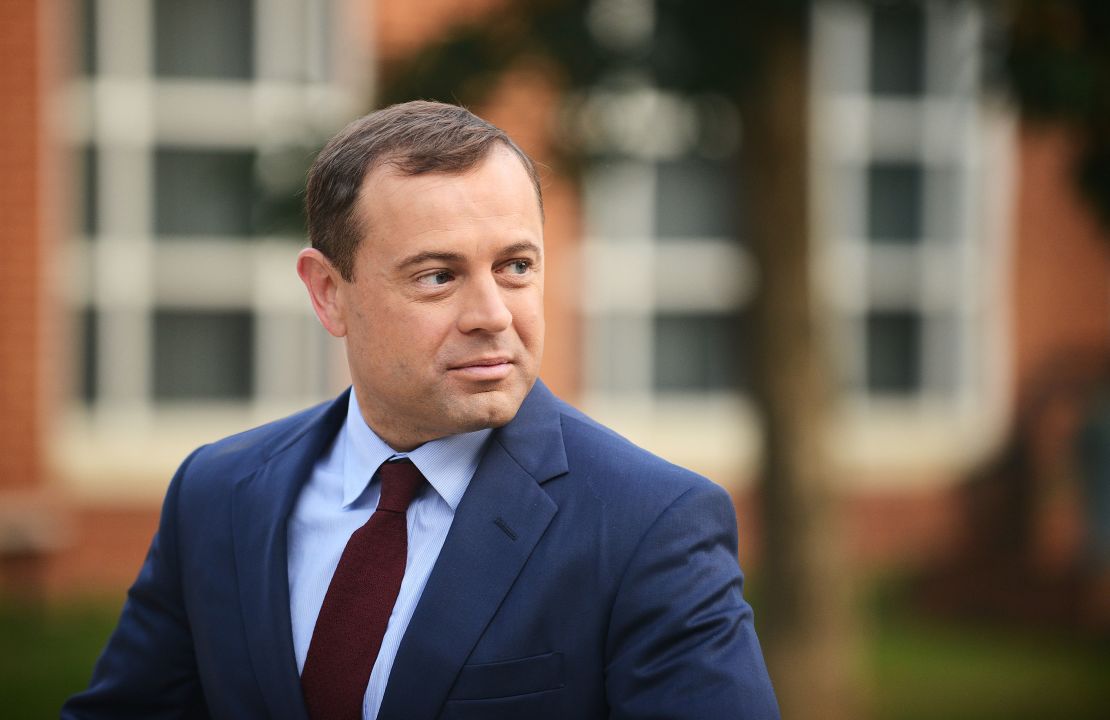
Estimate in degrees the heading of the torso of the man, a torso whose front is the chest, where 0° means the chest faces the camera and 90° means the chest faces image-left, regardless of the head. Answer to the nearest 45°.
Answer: approximately 45°

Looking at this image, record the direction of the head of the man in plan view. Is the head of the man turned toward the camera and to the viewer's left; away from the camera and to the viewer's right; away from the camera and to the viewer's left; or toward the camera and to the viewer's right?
toward the camera and to the viewer's right
